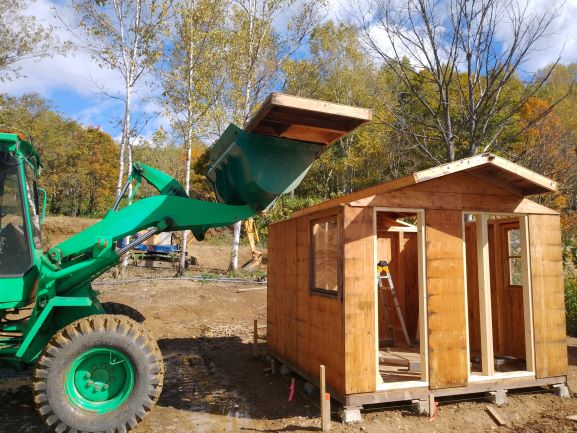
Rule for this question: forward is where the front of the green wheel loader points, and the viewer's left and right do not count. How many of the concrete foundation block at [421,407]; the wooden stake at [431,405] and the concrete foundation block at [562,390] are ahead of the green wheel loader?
3

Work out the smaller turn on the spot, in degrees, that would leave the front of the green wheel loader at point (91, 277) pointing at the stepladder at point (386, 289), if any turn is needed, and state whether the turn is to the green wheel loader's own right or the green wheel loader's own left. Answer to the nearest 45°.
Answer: approximately 45° to the green wheel loader's own left

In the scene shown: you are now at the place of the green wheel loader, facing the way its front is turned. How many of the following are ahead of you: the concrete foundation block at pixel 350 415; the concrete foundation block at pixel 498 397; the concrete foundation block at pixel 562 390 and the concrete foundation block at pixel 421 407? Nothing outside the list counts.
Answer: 4

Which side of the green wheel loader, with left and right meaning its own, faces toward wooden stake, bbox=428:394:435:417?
front

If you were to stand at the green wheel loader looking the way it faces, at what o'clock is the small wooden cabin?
The small wooden cabin is roughly at 12 o'clock from the green wheel loader.

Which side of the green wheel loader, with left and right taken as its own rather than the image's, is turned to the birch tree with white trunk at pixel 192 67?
left

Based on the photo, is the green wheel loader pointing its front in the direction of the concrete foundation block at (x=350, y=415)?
yes

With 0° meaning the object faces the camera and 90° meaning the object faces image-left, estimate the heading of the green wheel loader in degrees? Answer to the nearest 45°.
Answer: approximately 270°

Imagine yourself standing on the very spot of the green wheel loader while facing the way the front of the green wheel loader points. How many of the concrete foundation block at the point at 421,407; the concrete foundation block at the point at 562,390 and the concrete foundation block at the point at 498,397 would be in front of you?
3

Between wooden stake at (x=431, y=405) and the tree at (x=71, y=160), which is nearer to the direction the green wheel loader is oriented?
the wooden stake

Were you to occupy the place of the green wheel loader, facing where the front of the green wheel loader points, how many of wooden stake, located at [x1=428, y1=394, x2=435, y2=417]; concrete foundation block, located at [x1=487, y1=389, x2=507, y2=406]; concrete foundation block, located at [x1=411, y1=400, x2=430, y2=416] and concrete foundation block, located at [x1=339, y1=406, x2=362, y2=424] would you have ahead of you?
4

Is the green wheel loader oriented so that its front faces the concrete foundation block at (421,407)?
yes

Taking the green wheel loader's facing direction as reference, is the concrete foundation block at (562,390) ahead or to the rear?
ahead

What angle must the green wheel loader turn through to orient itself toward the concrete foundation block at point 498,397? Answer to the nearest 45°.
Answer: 0° — it already faces it
